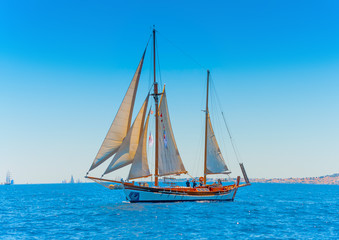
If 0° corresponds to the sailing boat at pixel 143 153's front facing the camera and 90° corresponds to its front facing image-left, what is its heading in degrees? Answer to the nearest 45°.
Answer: approximately 90°
